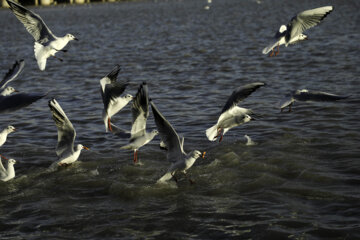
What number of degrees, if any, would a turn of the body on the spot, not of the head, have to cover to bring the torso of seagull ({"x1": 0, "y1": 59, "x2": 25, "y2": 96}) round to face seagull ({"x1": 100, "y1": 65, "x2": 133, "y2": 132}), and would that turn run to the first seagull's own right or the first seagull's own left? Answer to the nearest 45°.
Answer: approximately 45° to the first seagull's own right

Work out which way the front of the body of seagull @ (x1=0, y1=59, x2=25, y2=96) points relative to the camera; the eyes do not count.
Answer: to the viewer's right

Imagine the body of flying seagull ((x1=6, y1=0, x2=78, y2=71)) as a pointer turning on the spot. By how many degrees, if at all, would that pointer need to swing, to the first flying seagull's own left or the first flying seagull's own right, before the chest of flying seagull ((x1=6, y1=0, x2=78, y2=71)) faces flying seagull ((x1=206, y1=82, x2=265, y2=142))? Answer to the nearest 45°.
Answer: approximately 45° to the first flying seagull's own right

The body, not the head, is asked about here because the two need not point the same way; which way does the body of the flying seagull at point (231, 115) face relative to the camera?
to the viewer's right

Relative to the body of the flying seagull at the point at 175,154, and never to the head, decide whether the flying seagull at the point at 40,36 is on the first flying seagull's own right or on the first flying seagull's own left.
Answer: on the first flying seagull's own left

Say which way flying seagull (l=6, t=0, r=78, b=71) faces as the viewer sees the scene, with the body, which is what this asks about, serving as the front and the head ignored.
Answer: to the viewer's right
